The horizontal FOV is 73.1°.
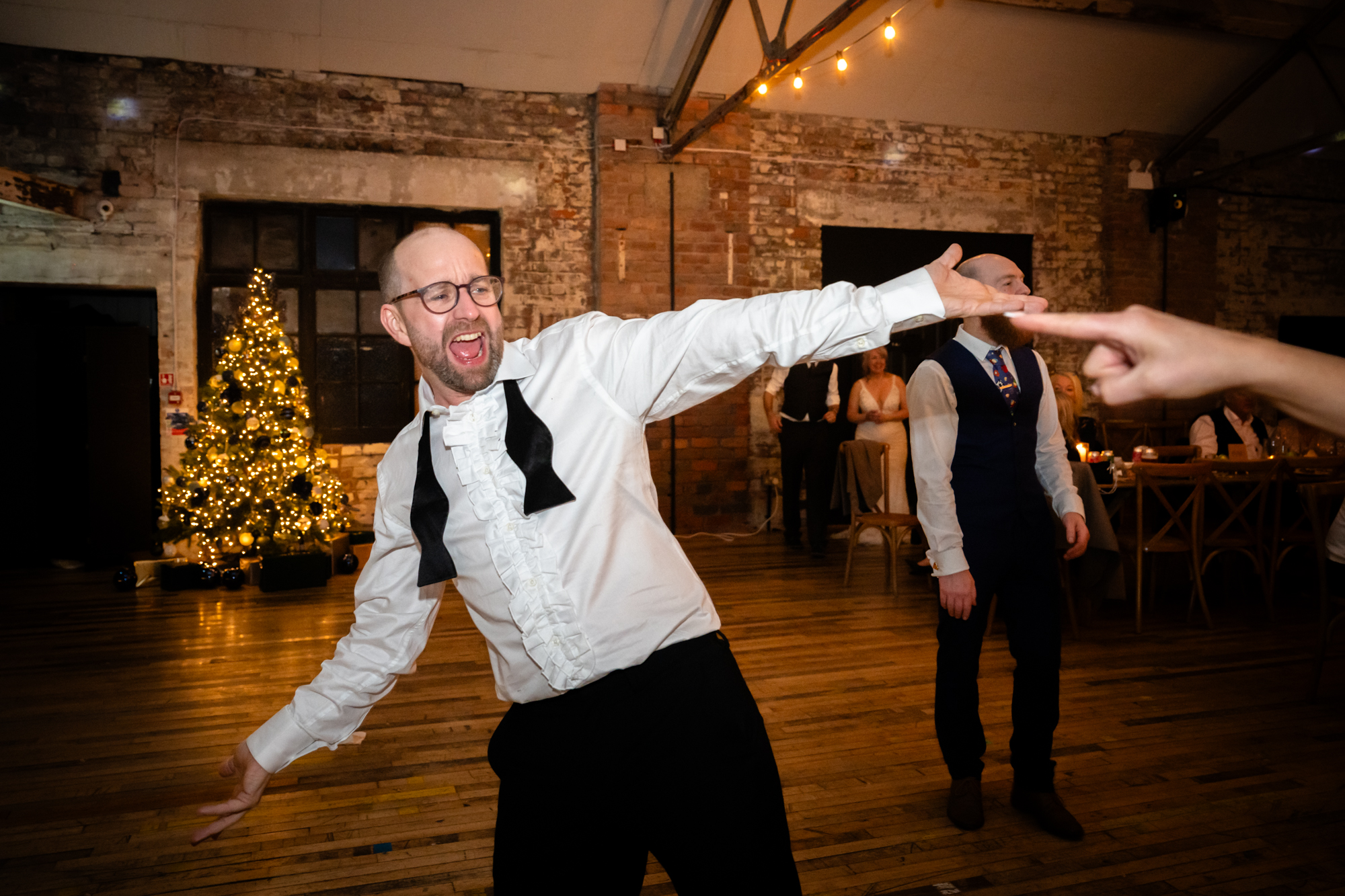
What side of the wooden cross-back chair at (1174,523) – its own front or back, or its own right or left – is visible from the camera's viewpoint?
back

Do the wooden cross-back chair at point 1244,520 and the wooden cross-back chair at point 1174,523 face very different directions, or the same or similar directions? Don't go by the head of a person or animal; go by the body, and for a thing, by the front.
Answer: same or similar directions

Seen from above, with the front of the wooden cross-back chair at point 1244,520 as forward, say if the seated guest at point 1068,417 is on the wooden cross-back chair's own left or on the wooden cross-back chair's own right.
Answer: on the wooden cross-back chair's own left

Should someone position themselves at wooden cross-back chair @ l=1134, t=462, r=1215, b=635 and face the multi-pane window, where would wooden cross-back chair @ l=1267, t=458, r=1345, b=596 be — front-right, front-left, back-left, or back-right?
back-right

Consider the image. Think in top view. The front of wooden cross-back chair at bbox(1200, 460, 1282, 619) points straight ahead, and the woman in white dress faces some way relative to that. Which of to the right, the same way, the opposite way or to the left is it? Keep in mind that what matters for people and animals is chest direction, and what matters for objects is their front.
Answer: the opposite way

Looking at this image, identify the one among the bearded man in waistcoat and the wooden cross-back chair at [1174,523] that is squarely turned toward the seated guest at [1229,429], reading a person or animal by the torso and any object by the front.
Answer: the wooden cross-back chair

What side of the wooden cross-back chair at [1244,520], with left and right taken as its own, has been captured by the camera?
back

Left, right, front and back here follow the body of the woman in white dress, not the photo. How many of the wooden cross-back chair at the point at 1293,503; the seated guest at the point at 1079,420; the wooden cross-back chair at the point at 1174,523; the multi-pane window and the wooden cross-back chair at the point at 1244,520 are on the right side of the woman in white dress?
1

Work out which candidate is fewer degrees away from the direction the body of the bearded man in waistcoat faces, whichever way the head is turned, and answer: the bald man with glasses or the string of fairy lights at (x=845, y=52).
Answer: the bald man with glasses

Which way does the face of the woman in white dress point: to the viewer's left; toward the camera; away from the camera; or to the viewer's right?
toward the camera

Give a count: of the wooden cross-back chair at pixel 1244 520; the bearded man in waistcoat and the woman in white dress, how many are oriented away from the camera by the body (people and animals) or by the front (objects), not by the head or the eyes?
1

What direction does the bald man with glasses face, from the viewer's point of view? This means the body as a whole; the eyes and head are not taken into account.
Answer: toward the camera

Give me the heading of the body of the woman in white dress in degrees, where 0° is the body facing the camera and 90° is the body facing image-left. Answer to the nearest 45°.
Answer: approximately 0°

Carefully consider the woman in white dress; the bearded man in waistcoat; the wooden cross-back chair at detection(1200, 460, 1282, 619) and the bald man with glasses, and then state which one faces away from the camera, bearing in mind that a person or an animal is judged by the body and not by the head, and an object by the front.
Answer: the wooden cross-back chair

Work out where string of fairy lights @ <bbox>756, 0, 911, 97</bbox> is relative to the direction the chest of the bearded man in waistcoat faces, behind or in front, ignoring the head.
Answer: behind
